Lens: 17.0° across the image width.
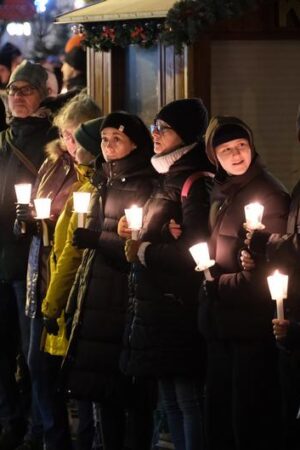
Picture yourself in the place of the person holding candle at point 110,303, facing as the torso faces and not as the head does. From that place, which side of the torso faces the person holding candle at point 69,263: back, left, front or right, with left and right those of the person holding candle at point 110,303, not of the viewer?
right

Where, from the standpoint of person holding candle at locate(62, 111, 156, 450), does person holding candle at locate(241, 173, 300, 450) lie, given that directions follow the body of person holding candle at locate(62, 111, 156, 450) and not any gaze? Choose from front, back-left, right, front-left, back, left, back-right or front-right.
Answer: left

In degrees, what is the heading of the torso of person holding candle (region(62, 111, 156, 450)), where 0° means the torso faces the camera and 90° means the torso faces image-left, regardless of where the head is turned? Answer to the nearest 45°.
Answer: approximately 45°

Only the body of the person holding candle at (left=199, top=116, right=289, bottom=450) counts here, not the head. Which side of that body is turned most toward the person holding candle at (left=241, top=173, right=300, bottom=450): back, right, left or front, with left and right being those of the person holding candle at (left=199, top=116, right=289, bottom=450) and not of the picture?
left

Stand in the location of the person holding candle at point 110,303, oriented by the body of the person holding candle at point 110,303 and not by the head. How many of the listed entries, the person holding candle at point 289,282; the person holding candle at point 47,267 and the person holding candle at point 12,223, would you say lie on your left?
1

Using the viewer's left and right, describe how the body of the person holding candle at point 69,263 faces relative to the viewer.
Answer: facing to the left of the viewer

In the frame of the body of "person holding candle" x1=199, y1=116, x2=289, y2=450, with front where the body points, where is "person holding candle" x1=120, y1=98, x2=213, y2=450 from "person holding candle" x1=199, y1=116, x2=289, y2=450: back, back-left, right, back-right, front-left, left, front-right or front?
right

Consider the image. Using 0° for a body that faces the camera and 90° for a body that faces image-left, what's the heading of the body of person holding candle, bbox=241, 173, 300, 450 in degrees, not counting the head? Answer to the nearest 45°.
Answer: approximately 90°
